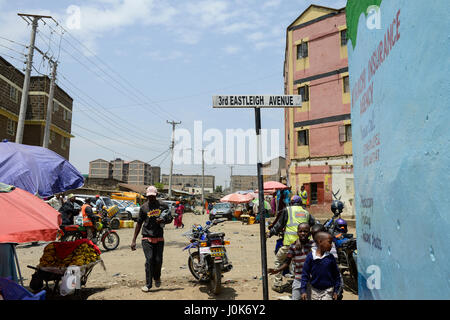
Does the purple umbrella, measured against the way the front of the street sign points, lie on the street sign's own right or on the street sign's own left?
on the street sign's own right

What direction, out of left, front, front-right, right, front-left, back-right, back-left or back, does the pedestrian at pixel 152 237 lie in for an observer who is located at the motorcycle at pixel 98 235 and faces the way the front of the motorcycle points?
front-right

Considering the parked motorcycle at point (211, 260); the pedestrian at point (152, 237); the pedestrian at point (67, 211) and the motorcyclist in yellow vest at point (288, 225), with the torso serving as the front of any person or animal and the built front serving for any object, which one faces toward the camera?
the pedestrian at point (152, 237)

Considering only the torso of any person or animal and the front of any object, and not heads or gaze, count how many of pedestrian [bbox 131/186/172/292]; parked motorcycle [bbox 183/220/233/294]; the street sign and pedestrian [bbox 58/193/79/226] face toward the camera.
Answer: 2

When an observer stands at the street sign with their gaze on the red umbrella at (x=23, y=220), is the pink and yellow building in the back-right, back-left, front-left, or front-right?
back-right

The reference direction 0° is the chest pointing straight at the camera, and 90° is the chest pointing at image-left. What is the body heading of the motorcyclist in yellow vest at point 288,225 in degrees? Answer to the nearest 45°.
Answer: approximately 135°

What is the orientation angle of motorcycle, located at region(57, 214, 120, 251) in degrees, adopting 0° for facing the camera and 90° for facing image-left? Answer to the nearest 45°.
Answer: approximately 315°

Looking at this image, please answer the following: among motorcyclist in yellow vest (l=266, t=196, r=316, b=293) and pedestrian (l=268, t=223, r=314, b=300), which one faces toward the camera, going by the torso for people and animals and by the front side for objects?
pedestrian (l=268, t=223, r=314, b=300)

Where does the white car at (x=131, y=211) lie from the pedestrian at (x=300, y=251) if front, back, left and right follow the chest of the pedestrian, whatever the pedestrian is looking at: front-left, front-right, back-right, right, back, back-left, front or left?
back-right
